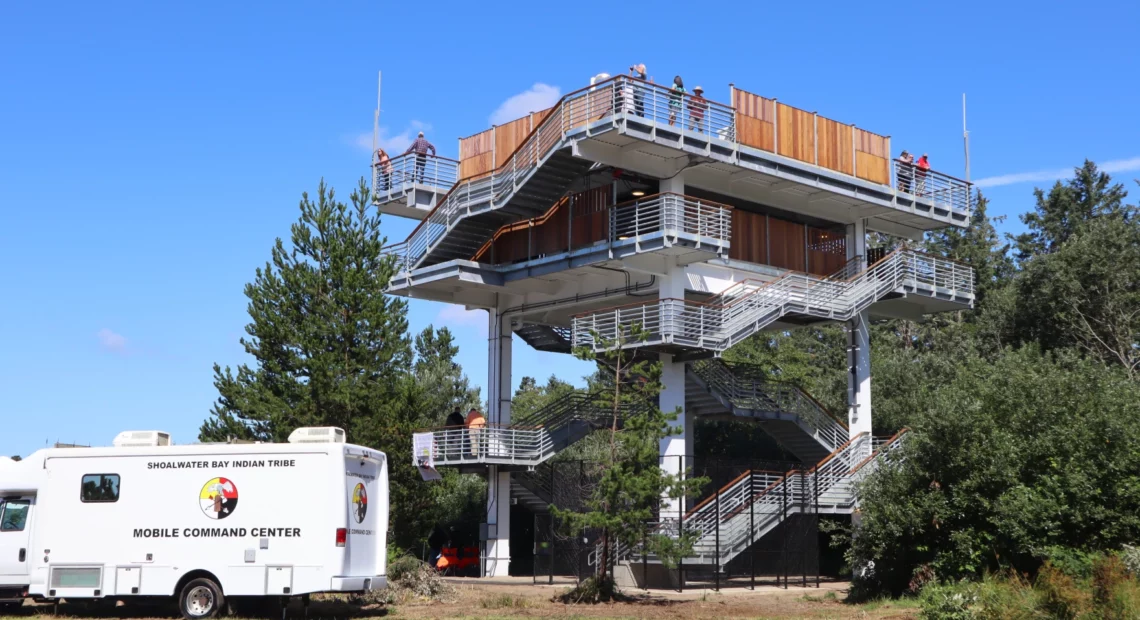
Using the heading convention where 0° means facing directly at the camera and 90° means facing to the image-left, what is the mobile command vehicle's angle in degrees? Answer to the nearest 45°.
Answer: approximately 90°

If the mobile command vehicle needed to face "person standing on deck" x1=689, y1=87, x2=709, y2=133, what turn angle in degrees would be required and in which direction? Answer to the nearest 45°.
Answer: approximately 135° to its right

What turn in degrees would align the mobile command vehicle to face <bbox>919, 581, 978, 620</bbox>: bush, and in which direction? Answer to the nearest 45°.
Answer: approximately 135° to its left

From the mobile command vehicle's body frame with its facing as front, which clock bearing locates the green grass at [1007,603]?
The green grass is roughly at 7 o'clock from the mobile command vehicle.

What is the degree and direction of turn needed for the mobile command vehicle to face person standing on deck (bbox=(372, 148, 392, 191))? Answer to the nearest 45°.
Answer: approximately 90° to its right

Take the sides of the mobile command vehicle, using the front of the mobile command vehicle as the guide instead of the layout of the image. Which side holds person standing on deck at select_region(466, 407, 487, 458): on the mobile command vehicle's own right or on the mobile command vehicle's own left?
on the mobile command vehicle's own right

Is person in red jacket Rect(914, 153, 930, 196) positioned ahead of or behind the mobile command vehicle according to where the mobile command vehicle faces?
behind

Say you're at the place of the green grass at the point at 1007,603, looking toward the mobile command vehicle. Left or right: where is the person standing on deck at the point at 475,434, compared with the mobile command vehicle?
right

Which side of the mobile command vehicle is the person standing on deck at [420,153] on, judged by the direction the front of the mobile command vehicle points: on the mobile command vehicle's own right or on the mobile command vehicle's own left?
on the mobile command vehicle's own right
